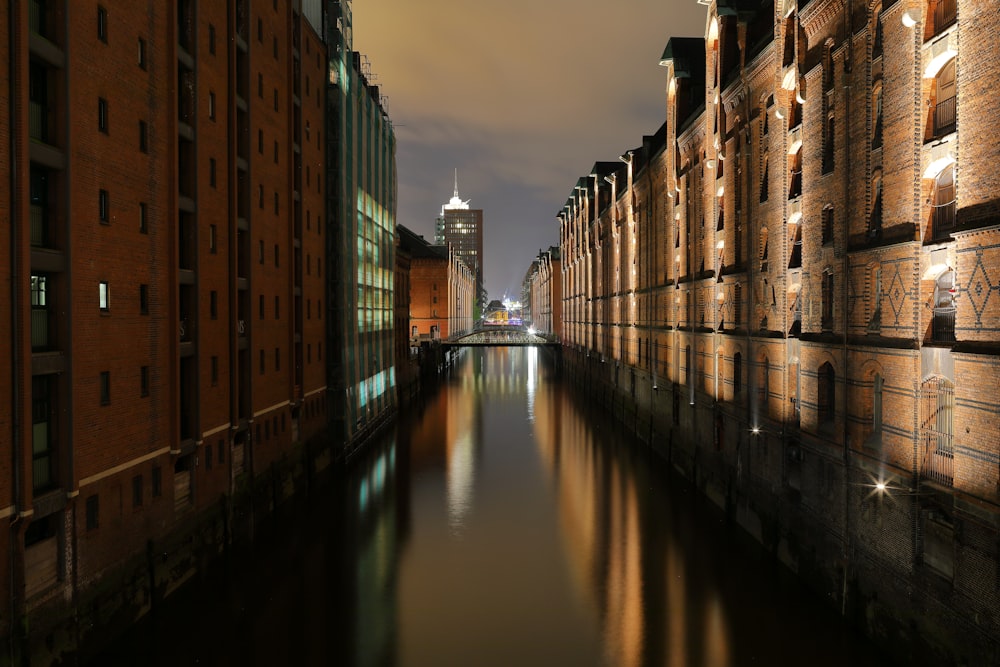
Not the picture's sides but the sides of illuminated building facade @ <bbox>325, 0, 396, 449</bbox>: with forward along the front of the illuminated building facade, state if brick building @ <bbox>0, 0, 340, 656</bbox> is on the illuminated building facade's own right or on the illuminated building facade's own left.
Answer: on the illuminated building facade's own right

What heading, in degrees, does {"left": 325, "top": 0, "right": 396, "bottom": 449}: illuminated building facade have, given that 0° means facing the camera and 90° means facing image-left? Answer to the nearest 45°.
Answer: approximately 270°
